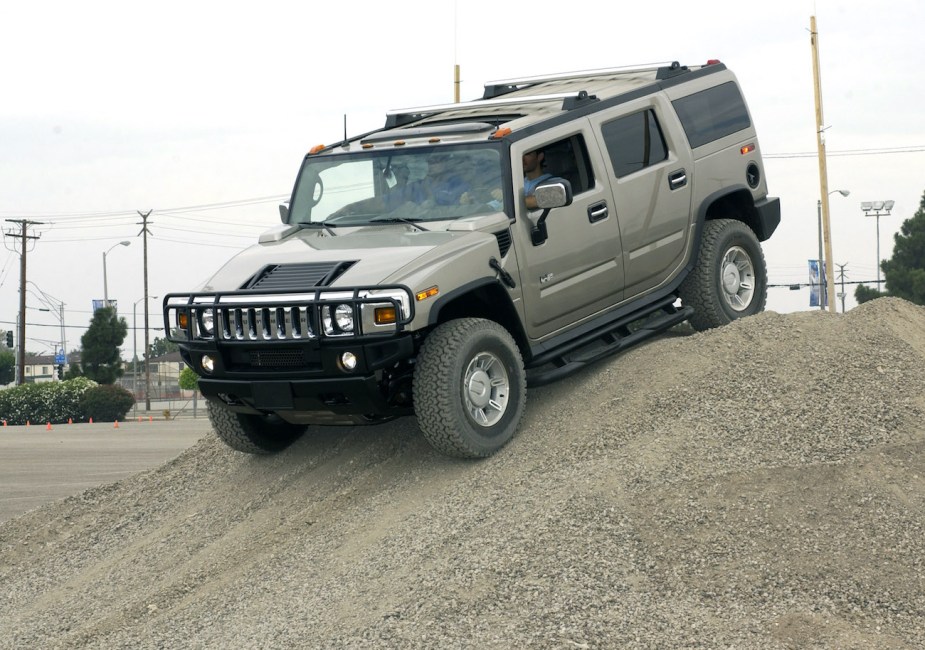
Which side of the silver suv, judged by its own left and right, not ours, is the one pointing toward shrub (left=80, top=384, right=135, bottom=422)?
right

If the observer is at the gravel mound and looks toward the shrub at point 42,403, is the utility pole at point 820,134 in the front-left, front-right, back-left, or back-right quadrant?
front-right

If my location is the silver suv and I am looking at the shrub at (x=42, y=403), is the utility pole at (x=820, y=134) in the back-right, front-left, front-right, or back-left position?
front-right

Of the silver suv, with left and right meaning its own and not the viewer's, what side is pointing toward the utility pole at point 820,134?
back

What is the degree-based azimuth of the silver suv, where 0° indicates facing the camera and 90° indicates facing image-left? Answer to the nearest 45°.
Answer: approximately 45°

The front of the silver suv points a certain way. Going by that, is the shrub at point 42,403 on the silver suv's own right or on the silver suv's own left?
on the silver suv's own right
